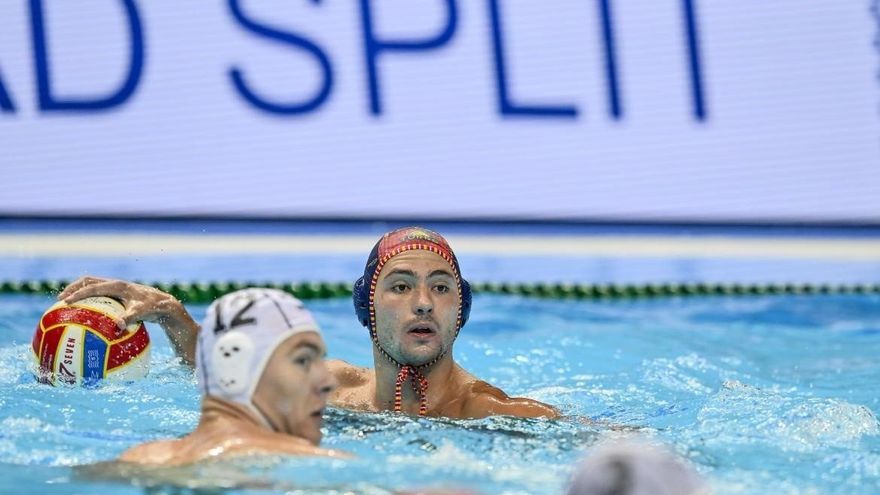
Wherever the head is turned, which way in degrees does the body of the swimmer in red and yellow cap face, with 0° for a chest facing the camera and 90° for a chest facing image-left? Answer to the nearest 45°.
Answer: approximately 0°

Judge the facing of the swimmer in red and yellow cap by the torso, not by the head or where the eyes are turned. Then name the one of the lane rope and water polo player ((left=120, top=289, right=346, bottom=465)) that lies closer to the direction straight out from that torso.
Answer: the water polo player

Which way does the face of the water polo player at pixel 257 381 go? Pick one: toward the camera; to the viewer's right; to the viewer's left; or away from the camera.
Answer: to the viewer's right

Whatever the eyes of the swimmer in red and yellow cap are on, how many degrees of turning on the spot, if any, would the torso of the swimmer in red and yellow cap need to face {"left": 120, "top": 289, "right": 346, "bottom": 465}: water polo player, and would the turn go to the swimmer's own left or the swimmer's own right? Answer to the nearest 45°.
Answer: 0° — they already face them

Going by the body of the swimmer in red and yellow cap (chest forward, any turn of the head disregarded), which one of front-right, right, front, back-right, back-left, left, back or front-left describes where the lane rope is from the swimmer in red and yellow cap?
back
